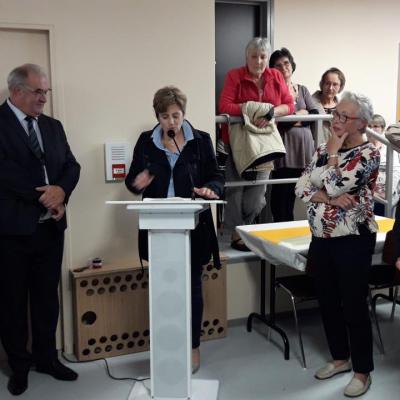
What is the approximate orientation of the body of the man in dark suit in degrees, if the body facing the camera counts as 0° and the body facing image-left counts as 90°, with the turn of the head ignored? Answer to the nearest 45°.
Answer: approximately 315°

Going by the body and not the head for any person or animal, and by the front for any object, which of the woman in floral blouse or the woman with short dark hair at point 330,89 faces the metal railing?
the woman with short dark hair

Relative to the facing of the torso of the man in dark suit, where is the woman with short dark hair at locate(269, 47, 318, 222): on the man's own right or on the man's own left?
on the man's own left

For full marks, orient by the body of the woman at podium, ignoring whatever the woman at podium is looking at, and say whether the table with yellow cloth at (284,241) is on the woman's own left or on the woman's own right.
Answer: on the woman's own left

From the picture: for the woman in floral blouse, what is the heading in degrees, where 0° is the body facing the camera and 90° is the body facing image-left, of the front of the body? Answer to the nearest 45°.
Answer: approximately 45°

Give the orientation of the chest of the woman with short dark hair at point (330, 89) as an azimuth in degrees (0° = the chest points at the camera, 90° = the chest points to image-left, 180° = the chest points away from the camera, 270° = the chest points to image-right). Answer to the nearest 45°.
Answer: approximately 0°

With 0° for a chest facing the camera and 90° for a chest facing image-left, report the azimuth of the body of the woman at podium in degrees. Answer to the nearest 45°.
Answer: approximately 0°
